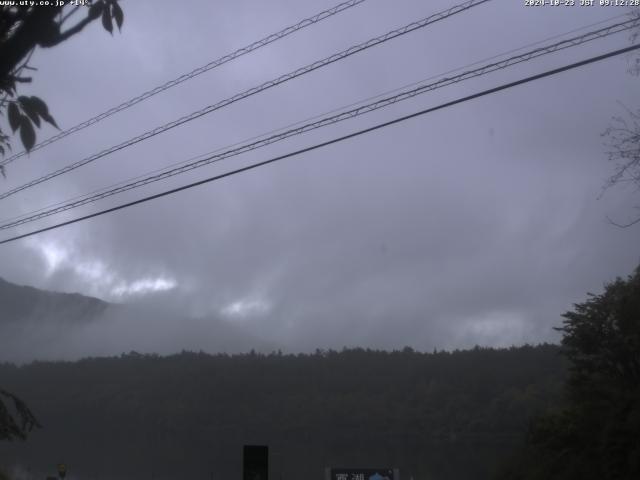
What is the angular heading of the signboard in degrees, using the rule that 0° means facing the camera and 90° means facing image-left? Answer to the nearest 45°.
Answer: approximately 0°
